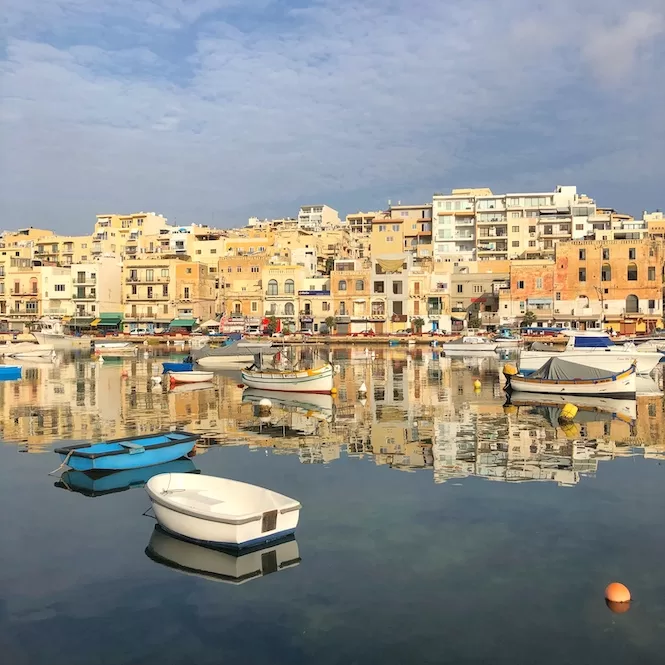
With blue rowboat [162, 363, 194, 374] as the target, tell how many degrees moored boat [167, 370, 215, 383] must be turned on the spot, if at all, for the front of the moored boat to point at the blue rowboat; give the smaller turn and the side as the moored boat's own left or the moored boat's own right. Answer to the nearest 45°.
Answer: approximately 90° to the moored boat's own right

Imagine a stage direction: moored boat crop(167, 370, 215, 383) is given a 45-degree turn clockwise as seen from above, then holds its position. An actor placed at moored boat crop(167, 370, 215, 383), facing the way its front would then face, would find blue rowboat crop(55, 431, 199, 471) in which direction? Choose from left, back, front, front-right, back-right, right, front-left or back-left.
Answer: back-left

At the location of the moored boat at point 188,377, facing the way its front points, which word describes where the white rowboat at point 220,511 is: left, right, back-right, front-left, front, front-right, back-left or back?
left

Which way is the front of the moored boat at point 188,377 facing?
to the viewer's left

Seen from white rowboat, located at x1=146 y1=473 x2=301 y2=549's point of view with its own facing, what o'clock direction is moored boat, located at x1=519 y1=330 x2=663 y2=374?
The moored boat is roughly at 3 o'clock from the white rowboat.

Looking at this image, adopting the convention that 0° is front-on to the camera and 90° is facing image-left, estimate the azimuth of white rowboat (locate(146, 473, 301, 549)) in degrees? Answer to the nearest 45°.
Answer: approximately 135°

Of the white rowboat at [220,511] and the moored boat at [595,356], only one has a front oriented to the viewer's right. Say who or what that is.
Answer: the moored boat

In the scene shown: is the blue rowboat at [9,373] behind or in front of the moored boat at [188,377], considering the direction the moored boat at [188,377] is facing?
in front

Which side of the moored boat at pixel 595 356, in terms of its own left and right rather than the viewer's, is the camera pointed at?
right

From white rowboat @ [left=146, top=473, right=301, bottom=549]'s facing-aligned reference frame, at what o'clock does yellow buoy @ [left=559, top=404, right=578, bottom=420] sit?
The yellow buoy is roughly at 3 o'clock from the white rowboat.

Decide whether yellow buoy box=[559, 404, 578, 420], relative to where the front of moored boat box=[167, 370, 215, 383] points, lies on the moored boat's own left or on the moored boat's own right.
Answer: on the moored boat's own left

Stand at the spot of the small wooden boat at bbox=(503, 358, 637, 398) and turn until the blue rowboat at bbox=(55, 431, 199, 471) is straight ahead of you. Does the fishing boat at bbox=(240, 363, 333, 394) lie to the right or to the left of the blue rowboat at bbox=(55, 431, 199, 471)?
right

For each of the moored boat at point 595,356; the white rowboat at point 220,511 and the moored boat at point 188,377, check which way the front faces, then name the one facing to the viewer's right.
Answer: the moored boat at point 595,356
